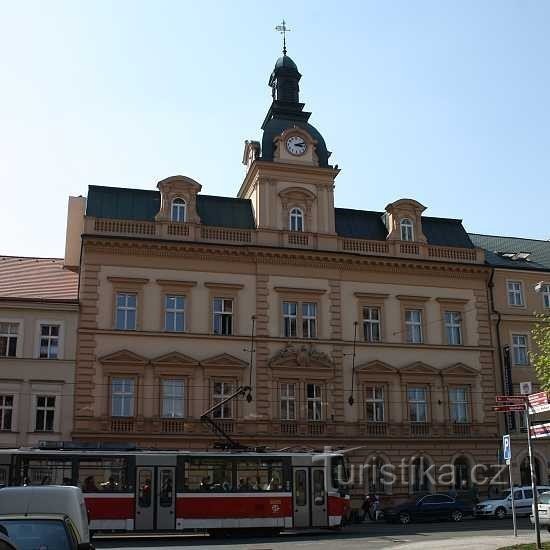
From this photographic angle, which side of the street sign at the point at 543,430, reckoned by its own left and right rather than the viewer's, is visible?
front

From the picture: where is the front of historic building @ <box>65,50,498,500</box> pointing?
toward the camera

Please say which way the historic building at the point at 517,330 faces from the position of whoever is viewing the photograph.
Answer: facing the viewer

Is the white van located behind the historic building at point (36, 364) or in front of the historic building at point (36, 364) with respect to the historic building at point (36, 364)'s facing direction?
in front

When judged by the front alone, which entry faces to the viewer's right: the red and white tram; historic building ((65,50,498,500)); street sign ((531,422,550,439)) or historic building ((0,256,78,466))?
the red and white tram

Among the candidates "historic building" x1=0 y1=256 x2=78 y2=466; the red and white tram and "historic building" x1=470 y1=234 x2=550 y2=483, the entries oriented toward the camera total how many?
2

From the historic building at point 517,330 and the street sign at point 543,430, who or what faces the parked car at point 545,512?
the historic building

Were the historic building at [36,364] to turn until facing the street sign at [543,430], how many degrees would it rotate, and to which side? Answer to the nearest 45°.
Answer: approximately 45° to its left

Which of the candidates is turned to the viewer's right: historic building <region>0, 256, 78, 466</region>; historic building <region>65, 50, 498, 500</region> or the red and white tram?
the red and white tram

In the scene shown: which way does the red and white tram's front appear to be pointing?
to the viewer's right

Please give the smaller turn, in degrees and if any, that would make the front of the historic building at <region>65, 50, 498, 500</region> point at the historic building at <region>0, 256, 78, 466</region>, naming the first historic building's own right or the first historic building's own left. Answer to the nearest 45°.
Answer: approximately 90° to the first historic building's own right

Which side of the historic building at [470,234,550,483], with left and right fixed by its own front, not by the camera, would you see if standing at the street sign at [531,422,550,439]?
front

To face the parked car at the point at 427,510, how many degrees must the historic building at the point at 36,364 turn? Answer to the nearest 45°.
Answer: approximately 90° to its left

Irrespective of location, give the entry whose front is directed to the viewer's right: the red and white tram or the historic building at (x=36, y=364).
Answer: the red and white tram
